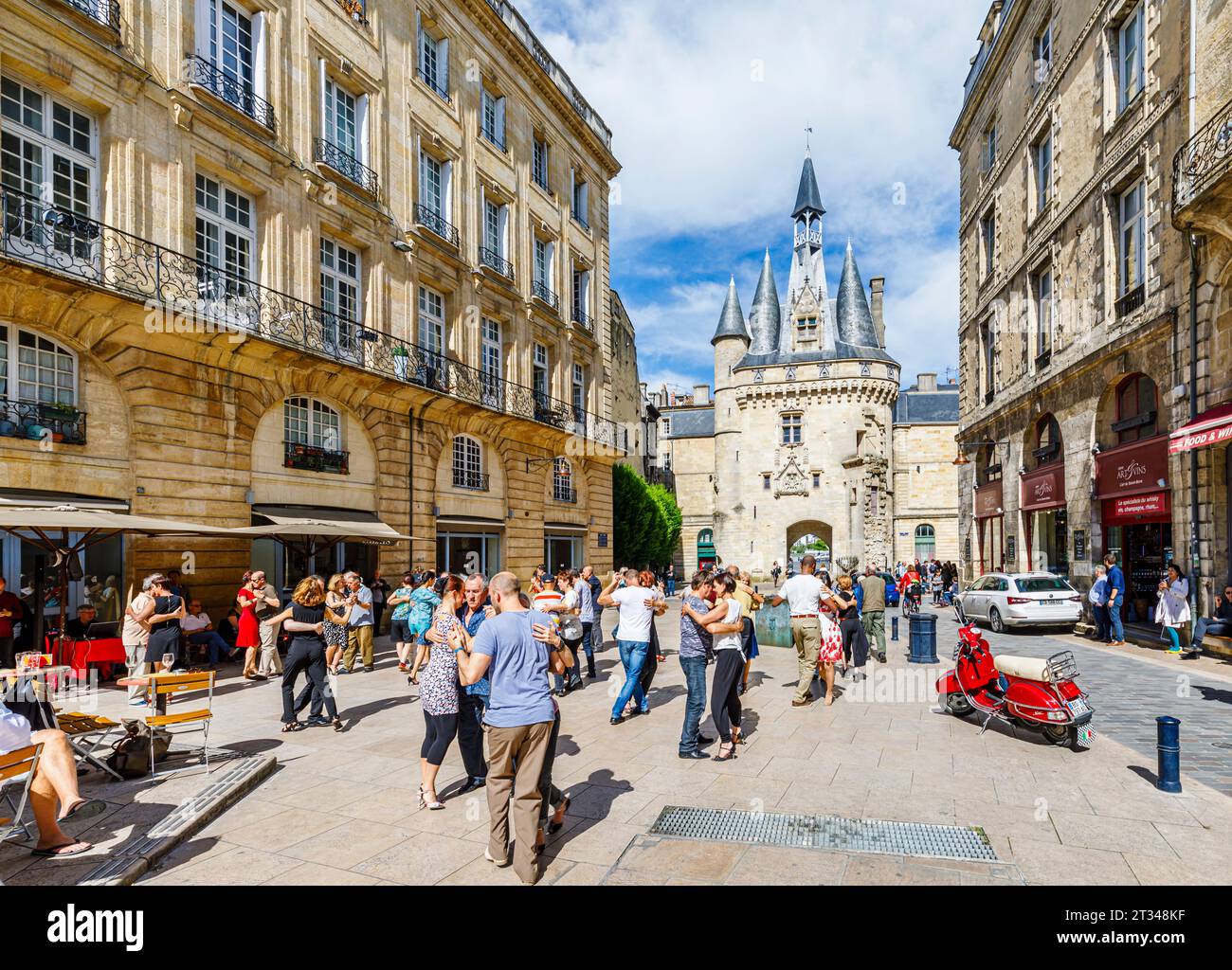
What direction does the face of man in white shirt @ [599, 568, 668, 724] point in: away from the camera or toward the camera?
away from the camera

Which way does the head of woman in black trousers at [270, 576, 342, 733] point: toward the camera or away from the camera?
away from the camera

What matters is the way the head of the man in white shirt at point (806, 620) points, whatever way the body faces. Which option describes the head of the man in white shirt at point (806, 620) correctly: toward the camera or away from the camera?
away from the camera

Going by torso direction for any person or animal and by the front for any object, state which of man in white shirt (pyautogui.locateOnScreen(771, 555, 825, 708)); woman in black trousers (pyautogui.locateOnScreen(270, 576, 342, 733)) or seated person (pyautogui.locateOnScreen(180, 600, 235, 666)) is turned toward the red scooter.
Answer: the seated person

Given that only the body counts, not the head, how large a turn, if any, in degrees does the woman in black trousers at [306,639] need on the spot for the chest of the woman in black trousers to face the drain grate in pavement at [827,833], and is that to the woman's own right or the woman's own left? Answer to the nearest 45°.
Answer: approximately 135° to the woman's own right

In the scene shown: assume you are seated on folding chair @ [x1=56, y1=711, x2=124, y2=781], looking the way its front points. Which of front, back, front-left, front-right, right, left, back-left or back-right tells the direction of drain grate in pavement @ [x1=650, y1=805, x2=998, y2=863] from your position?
front-right

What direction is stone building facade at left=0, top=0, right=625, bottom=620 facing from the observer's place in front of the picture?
facing the viewer and to the right of the viewer

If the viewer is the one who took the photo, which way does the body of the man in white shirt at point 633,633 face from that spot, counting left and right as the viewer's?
facing away from the viewer
